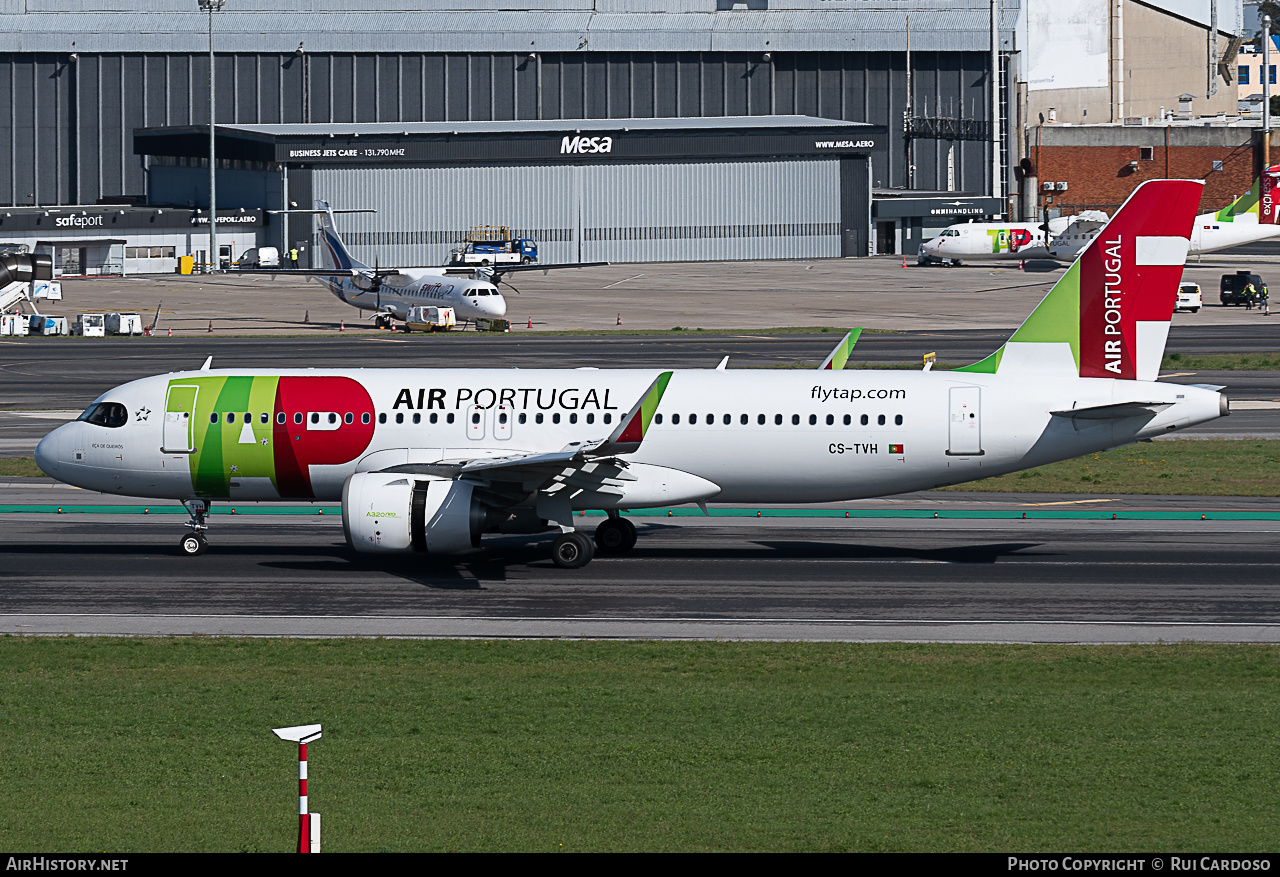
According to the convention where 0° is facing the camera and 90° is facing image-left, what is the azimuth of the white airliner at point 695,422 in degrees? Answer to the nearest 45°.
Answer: approximately 90°

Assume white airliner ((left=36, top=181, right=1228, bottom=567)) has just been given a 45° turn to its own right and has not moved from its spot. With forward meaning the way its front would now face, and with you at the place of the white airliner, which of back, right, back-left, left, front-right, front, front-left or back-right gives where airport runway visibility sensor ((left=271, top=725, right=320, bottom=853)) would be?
back-left
